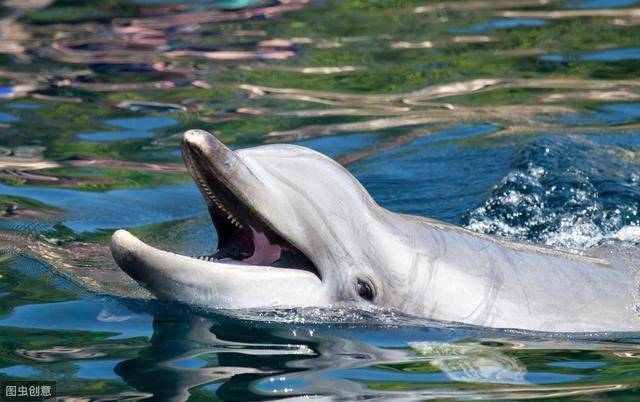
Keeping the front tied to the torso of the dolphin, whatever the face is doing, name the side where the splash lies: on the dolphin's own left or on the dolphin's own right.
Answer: on the dolphin's own right

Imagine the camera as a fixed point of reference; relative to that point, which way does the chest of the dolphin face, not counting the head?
to the viewer's left
